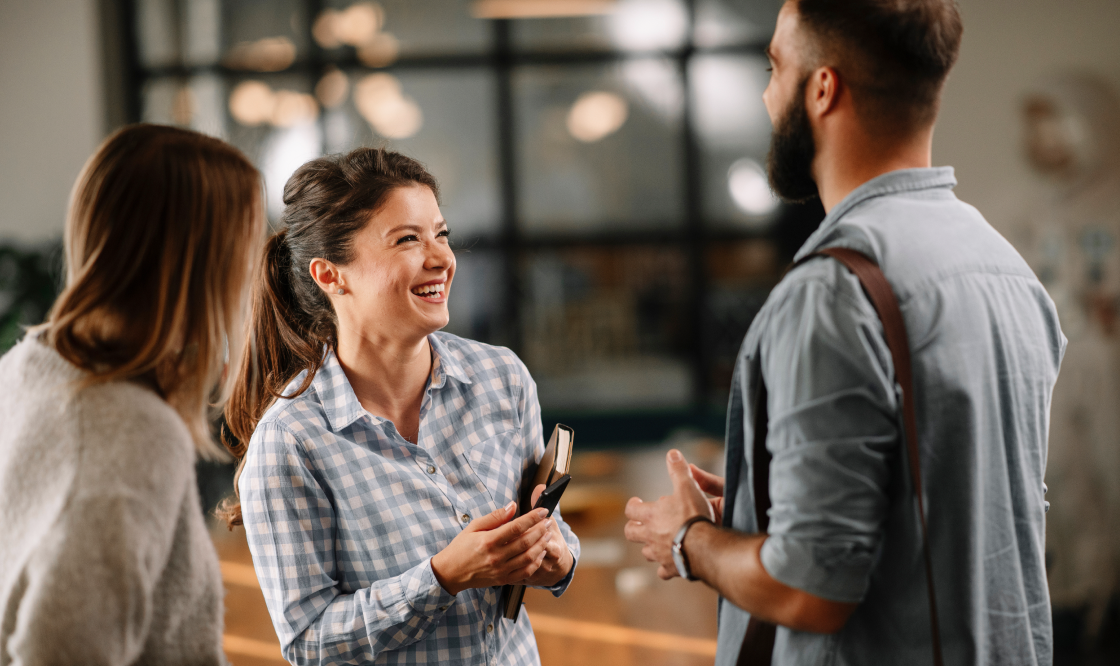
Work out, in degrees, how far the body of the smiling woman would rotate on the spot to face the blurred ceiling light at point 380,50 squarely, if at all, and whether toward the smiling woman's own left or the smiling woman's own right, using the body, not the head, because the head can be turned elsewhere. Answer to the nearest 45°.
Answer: approximately 135° to the smiling woman's own left

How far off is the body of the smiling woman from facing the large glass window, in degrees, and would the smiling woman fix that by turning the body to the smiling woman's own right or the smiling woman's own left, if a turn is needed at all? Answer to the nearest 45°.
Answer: approximately 135° to the smiling woman's own left

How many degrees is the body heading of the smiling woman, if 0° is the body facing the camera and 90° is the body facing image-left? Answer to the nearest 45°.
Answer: approximately 315°

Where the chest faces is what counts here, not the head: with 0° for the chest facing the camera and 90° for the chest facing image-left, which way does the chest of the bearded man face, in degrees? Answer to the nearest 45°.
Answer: approximately 135°

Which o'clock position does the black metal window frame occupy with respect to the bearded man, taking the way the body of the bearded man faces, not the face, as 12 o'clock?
The black metal window frame is roughly at 1 o'clock from the bearded man.

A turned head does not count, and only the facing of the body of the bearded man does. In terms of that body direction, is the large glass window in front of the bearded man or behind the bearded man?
in front

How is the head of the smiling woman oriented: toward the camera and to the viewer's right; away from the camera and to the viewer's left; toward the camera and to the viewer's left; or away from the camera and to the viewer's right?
toward the camera and to the viewer's right

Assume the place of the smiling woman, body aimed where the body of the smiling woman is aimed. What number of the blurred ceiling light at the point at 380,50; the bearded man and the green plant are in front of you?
1

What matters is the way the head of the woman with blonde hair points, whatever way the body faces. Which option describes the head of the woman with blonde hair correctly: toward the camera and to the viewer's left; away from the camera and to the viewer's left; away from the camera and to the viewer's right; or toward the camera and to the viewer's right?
away from the camera and to the viewer's right
